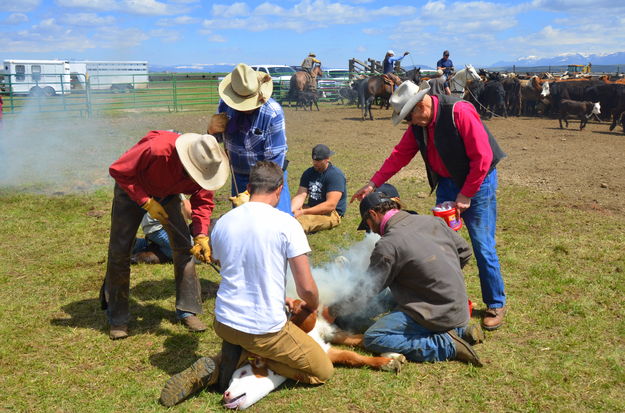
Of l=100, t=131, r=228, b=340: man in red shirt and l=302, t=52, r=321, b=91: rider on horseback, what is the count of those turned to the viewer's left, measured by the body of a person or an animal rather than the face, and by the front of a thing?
0

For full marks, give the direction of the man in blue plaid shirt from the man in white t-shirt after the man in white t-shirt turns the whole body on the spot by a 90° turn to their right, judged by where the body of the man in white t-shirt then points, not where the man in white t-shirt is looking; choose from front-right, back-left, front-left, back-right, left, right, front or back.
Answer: back-left

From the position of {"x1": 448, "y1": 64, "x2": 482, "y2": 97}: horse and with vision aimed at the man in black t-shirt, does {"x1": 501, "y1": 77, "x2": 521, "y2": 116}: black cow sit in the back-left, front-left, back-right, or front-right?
back-left

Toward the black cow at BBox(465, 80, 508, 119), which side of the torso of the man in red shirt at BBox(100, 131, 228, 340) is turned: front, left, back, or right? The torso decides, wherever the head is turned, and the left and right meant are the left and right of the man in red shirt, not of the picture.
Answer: left

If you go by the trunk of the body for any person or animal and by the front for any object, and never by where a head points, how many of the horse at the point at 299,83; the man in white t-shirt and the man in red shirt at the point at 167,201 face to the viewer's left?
0

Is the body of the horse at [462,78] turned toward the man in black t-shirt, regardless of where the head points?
no

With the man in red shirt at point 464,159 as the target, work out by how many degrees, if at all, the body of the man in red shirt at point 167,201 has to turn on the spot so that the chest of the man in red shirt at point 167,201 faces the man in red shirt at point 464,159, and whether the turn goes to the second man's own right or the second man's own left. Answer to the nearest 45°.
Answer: approximately 45° to the second man's own left

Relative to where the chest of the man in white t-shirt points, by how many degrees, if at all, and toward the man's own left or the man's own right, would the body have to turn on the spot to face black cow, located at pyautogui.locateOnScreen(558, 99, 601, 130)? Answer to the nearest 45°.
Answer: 0° — they already face it

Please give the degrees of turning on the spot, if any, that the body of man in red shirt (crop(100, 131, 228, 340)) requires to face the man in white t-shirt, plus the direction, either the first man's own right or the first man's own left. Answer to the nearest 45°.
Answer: approximately 45° to the first man's own right

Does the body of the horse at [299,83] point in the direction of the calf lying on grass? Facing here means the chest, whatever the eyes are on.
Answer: no

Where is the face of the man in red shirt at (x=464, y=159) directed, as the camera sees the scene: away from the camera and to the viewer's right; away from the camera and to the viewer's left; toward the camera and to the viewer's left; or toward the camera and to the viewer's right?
toward the camera and to the viewer's left
